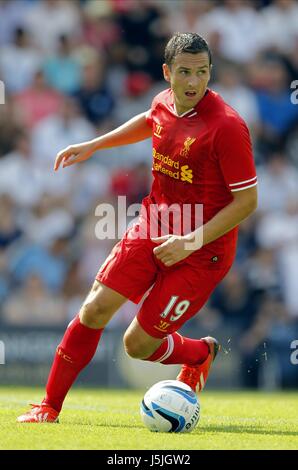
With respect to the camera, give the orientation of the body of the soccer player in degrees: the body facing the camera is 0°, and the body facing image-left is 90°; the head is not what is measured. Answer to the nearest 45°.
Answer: approximately 45°
